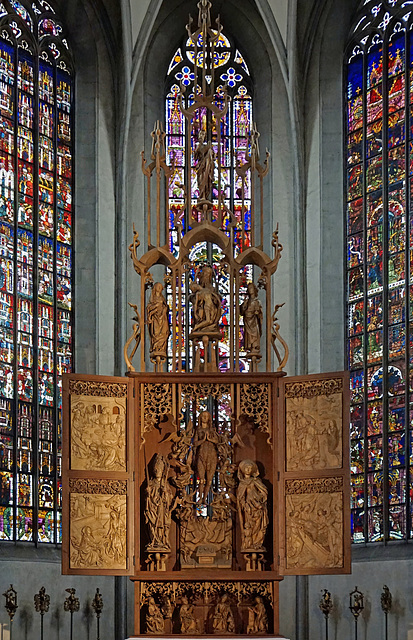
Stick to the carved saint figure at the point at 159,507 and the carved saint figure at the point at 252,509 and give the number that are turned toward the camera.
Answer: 2

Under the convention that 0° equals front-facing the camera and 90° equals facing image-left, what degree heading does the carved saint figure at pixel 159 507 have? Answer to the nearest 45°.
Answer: approximately 0°

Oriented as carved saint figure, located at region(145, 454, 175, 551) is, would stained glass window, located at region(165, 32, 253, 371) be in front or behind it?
behind

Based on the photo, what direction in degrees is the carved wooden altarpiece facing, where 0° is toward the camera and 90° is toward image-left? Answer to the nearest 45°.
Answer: approximately 0°

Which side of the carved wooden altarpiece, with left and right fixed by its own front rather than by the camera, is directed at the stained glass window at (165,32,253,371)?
back
